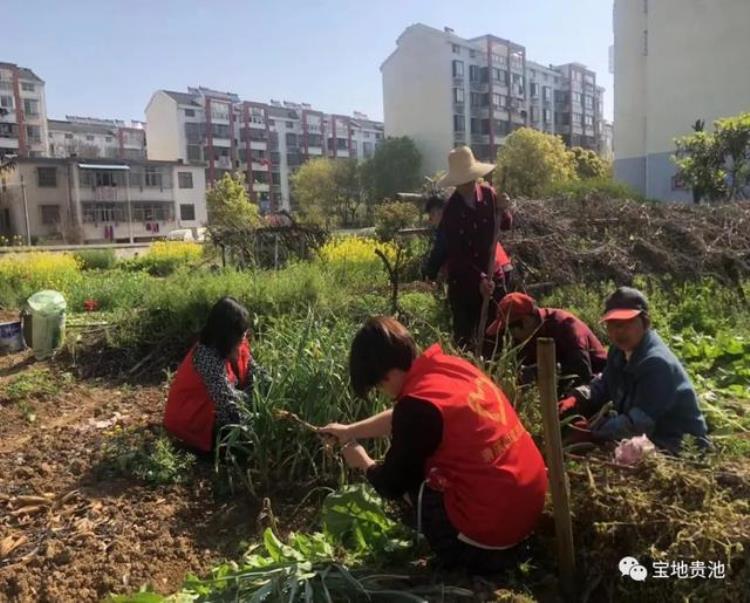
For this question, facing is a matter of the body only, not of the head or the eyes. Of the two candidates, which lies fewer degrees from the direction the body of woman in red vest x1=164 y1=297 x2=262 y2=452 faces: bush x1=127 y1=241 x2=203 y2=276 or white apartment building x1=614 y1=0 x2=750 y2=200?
the white apartment building

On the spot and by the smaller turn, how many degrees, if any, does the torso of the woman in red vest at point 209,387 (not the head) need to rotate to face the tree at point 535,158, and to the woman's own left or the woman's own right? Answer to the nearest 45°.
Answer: approximately 45° to the woman's own left

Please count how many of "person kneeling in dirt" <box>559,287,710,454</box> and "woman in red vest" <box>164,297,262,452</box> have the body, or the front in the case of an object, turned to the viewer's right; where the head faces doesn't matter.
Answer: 1

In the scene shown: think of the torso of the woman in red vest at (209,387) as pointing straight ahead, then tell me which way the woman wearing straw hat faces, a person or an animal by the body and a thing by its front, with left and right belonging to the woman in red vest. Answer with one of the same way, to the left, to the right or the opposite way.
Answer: to the right

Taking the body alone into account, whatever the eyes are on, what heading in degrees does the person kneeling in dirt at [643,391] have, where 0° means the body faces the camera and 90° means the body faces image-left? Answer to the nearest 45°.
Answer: approximately 45°

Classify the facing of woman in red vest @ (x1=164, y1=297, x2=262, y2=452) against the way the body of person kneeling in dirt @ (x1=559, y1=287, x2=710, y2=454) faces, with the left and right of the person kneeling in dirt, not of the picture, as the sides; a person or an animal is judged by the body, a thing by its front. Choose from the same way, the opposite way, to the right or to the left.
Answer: the opposite way

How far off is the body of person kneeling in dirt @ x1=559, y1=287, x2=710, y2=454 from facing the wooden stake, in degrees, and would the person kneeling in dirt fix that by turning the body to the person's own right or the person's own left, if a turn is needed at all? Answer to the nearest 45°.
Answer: approximately 45° to the person's own left

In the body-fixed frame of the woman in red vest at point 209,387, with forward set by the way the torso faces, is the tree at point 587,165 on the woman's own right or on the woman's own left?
on the woman's own left

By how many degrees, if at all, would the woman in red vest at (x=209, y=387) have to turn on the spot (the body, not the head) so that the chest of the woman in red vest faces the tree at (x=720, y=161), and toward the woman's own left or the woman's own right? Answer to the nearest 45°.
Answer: approximately 45° to the woman's own left

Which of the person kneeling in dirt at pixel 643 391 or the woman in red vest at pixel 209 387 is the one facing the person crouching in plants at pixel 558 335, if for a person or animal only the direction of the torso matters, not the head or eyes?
the woman in red vest

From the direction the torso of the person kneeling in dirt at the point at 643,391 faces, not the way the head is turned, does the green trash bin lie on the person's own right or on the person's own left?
on the person's own right

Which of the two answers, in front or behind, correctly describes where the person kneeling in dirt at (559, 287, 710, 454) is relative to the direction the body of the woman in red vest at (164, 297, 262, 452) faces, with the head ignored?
in front

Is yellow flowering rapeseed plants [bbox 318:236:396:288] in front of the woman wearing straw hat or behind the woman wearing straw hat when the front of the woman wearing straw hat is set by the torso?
behind

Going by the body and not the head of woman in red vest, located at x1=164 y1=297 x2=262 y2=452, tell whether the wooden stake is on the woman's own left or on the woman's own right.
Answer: on the woman's own right

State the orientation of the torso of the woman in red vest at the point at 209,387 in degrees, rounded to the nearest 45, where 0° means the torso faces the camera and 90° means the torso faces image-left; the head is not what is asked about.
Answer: approximately 270°
